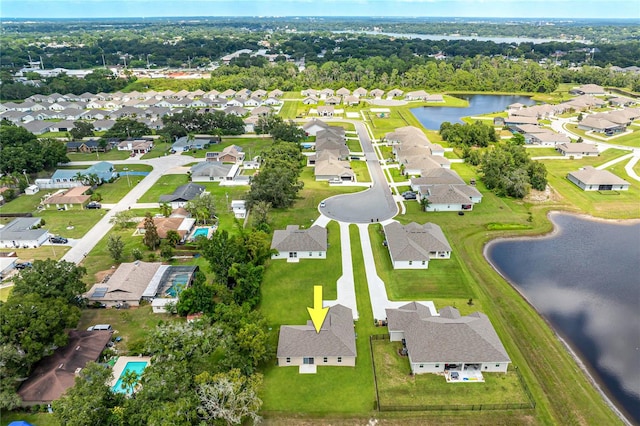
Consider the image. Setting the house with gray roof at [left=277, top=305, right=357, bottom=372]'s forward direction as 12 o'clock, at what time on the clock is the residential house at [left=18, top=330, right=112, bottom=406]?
The residential house is roughly at 9 o'clock from the house with gray roof.

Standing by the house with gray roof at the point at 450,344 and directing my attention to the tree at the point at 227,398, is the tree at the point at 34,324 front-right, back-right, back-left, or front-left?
front-right

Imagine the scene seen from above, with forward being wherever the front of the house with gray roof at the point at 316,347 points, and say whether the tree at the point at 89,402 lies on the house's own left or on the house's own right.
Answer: on the house's own left

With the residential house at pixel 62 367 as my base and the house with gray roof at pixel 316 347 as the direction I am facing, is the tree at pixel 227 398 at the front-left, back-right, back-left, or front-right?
front-right

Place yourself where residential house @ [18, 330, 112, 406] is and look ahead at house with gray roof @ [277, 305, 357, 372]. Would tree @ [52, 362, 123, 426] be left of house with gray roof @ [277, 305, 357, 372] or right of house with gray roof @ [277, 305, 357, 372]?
right

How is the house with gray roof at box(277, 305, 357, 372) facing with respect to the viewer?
away from the camera

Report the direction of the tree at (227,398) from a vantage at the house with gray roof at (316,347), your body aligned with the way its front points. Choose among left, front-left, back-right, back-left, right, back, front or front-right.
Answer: back-left

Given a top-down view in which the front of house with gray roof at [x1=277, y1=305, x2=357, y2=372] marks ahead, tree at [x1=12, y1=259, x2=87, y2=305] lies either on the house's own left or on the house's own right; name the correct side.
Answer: on the house's own left

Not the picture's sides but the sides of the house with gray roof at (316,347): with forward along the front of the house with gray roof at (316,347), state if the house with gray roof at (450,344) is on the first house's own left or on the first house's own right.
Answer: on the first house's own right

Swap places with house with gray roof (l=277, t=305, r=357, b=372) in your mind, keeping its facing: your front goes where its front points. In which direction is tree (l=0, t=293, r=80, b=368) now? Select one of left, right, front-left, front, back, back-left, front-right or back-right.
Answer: left
